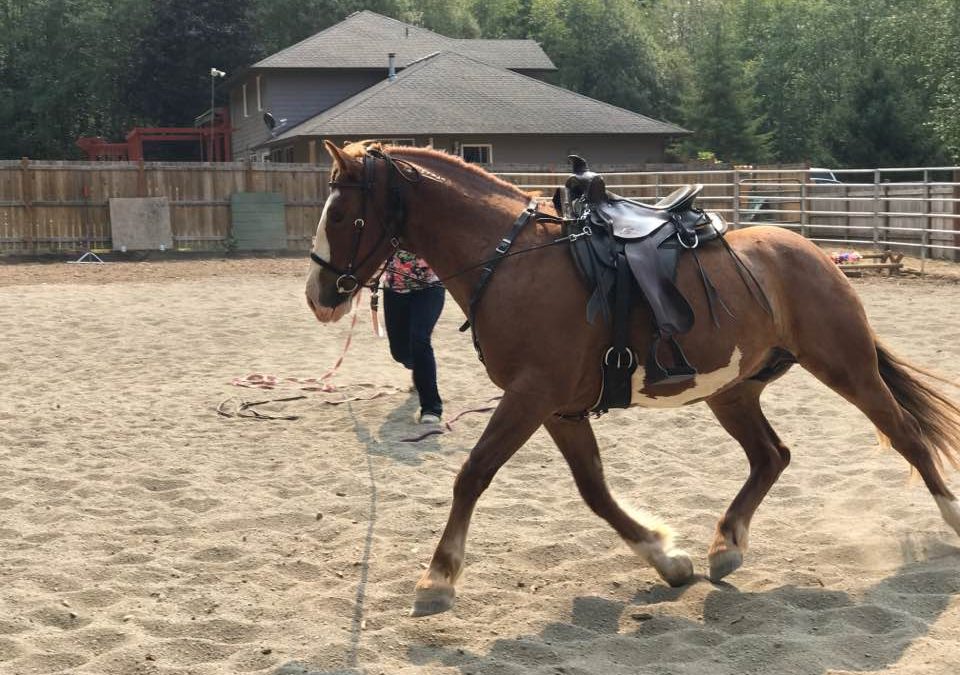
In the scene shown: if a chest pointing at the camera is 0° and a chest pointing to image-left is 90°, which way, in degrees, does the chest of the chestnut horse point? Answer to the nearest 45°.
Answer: approximately 90°

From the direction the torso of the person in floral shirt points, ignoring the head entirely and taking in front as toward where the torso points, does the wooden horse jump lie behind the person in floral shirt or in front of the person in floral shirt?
behind

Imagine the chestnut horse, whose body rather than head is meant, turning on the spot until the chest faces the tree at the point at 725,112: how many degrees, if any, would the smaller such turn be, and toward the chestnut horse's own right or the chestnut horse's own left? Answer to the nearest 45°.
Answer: approximately 90° to the chestnut horse's own right

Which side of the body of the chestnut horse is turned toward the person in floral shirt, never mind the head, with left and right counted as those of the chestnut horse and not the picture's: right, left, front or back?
right

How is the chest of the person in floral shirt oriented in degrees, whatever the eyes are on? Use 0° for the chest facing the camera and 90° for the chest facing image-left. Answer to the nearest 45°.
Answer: approximately 0°
